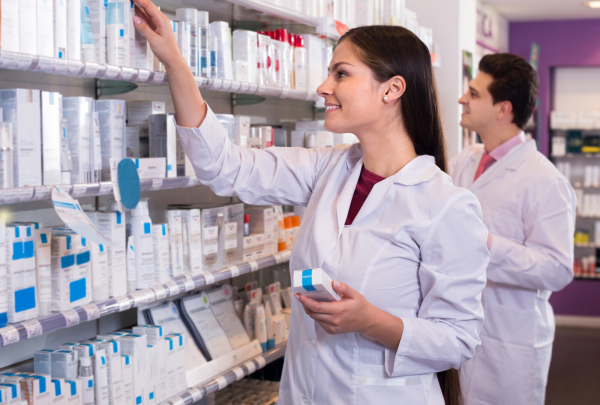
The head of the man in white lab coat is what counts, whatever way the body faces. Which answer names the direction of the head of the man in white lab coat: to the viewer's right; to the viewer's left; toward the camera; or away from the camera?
to the viewer's left

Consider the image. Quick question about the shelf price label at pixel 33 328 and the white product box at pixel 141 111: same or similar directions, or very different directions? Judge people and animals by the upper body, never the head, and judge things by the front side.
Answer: same or similar directions

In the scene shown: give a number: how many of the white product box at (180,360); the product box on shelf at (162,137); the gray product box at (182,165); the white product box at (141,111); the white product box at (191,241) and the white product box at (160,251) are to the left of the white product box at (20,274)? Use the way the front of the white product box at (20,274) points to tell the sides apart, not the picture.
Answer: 6

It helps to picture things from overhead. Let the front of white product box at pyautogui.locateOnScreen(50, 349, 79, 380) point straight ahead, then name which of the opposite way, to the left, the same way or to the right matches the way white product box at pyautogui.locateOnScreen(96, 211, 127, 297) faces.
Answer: the same way

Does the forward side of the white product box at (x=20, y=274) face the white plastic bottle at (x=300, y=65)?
no

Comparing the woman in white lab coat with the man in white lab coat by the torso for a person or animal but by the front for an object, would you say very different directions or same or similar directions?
same or similar directions

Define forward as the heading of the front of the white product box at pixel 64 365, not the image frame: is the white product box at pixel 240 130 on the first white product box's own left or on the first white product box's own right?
on the first white product box's own left

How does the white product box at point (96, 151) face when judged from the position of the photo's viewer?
facing the viewer and to the right of the viewer

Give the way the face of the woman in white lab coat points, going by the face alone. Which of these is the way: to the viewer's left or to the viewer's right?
to the viewer's left

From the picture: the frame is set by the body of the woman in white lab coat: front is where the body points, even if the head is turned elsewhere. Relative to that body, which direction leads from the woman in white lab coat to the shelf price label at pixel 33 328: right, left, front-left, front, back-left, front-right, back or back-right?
front-right

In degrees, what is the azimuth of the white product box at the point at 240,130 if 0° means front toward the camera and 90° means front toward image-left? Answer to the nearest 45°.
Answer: approximately 315°

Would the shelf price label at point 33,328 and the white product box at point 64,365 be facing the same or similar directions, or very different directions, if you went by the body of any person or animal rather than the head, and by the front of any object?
same or similar directions

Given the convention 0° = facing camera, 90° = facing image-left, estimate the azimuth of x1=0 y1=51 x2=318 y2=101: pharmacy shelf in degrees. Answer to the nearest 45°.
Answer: approximately 315°
